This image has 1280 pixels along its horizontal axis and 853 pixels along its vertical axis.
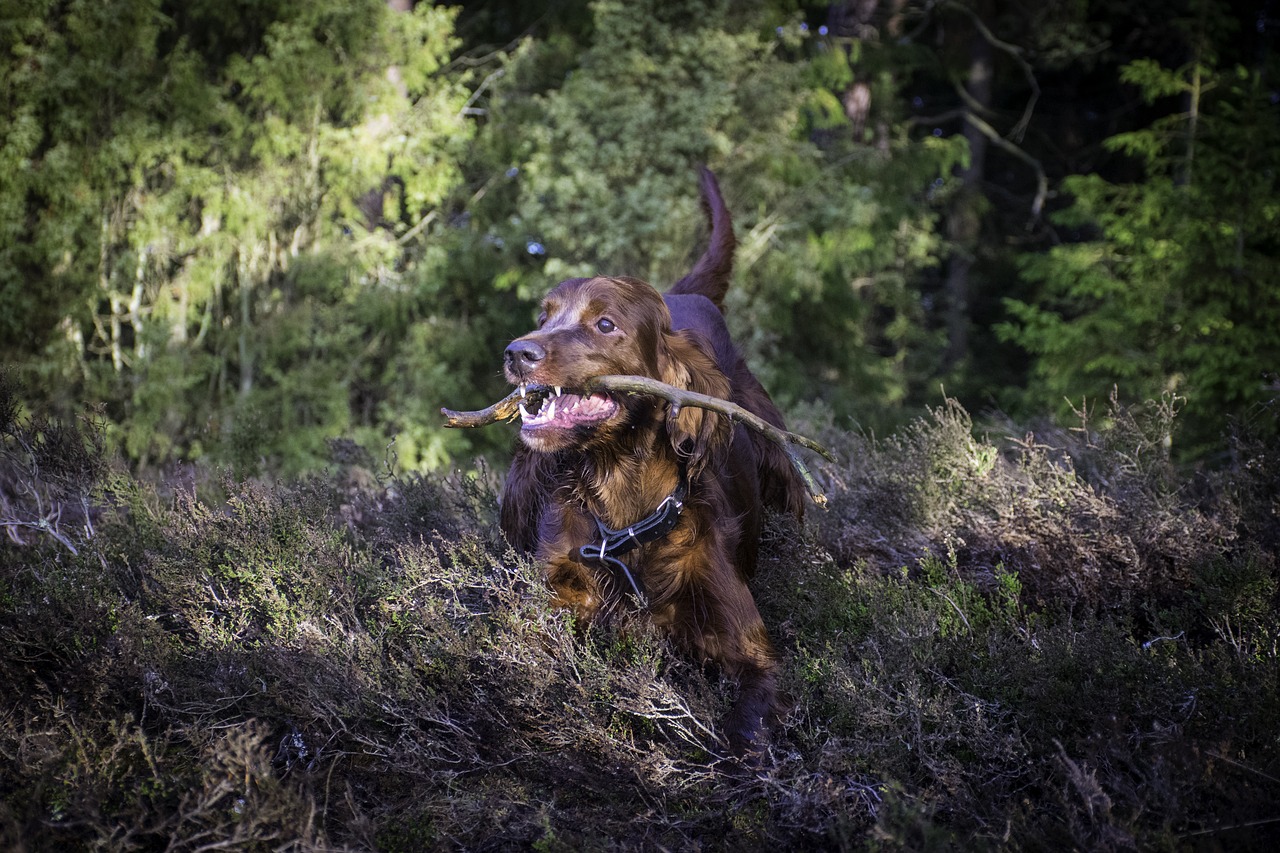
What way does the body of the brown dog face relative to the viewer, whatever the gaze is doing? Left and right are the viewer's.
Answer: facing the viewer and to the left of the viewer

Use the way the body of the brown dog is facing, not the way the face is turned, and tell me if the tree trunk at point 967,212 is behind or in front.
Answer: behind
